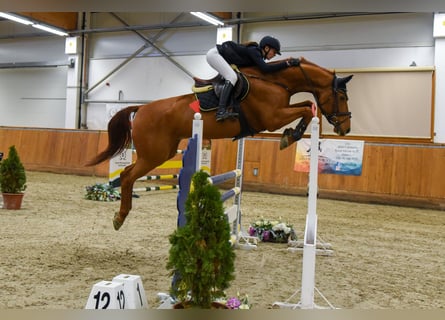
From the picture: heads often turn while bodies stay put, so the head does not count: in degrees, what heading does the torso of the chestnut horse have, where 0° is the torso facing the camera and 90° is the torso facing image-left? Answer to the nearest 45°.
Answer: approximately 270°

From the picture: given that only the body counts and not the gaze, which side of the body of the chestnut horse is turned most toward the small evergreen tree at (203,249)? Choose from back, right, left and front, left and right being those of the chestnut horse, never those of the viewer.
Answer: right

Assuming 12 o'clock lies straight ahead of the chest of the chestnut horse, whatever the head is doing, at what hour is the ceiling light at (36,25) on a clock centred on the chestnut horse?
The ceiling light is roughly at 8 o'clock from the chestnut horse.

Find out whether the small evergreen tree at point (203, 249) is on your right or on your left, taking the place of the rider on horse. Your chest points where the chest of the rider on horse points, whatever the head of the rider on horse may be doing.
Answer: on your right

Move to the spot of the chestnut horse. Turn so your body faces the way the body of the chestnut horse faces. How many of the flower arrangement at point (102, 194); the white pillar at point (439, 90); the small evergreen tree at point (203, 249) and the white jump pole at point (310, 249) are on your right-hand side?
2

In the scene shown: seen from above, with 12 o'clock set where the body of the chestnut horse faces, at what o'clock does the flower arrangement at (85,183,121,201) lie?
The flower arrangement is roughly at 8 o'clock from the chestnut horse.

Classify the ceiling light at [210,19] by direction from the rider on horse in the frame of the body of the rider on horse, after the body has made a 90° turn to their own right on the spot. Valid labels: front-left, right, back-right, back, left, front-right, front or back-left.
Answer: back

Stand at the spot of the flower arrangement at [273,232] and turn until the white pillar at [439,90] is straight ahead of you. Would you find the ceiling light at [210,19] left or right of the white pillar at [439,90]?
left

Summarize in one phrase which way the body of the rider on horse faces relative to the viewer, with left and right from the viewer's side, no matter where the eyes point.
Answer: facing to the right of the viewer

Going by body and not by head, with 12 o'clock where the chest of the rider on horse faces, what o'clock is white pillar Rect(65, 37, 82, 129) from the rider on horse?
The white pillar is roughly at 8 o'clock from the rider on horse.
